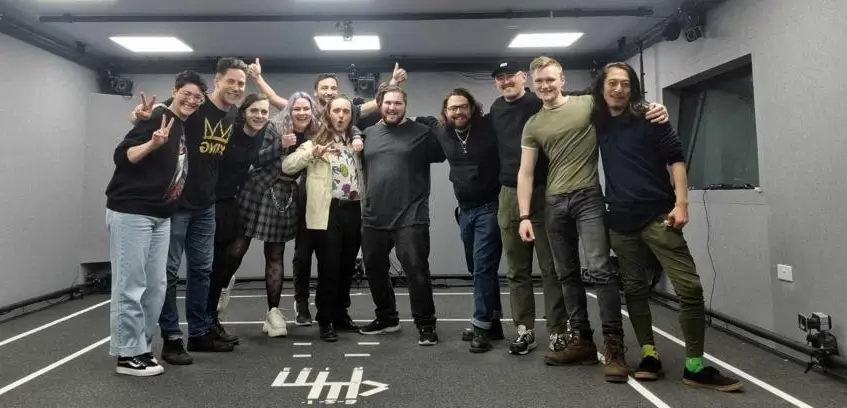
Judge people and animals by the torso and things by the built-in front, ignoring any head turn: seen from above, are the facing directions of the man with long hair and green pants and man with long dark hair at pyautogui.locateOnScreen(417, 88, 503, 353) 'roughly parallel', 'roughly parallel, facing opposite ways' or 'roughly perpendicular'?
roughly parallel

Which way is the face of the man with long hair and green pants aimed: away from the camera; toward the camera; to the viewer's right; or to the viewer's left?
toward the camera

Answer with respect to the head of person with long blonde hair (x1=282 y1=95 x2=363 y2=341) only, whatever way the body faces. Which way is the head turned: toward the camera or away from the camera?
toward the camera

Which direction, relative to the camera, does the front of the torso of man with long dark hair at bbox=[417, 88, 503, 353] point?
toward the camera

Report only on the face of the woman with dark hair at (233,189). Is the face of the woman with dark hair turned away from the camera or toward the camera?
toward the camera

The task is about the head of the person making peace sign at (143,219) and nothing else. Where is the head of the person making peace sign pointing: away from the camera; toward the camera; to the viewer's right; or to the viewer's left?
toward the camera

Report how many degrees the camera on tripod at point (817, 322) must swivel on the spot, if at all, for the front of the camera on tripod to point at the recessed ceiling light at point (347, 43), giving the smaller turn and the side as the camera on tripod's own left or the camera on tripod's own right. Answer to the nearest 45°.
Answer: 0° — it already faces it

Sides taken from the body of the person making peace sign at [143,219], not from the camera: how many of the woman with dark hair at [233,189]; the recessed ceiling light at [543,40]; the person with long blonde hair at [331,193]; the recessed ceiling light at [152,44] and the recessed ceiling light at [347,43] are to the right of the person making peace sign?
0

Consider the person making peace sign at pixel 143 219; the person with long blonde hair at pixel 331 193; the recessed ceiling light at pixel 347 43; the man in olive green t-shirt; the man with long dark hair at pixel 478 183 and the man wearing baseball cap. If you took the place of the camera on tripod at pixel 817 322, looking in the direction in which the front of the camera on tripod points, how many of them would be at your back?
0

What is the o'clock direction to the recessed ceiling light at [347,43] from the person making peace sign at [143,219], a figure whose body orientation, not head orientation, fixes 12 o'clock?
The recessed ceiling light is roughly at 9 o'clock from the person making peace sign.

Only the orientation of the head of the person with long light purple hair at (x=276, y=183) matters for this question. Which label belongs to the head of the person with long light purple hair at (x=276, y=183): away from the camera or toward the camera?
toward the camera

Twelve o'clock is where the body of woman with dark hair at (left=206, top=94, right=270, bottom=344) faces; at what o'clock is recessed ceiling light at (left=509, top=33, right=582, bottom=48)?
The recessed ceiling light is roughly at 10 o'clock from the woman with dark hair.

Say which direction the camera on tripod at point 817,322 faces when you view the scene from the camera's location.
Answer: facing to the left of the viewer

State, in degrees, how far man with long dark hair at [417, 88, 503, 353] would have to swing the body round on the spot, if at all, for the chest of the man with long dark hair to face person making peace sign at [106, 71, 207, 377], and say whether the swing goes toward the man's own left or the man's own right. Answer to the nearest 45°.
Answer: approximately 90° to the man's own right

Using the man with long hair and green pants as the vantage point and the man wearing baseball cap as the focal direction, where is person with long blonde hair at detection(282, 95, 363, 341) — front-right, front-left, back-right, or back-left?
front-left

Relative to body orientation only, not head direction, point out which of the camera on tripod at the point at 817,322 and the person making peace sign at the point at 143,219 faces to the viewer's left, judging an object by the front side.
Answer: the camera on tripod

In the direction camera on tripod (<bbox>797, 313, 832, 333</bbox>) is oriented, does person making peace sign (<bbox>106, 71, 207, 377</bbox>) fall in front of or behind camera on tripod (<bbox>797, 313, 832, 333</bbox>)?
in front

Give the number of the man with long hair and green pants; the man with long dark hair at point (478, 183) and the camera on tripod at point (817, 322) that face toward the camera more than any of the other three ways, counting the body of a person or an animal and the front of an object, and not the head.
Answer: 2
